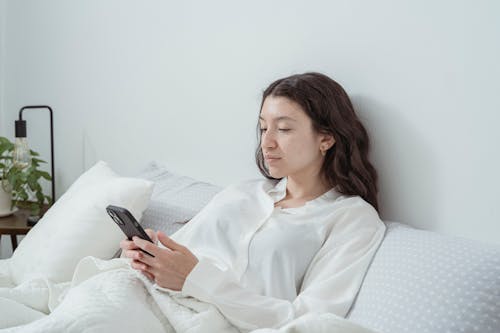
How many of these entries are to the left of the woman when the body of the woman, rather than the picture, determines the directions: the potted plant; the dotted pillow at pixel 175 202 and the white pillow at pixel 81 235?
0

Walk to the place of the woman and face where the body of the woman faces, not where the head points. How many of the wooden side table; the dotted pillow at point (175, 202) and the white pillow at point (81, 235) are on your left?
0

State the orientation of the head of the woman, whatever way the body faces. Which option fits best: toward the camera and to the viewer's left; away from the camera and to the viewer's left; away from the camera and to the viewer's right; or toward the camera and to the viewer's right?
toward the camera and to the viewer's left

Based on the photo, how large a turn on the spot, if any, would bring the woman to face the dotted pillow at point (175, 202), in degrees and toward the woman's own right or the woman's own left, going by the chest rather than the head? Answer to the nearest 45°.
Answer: approximately 90° to the woman's own right

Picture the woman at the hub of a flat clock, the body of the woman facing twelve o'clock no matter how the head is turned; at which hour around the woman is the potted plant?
The potted plant is roughly at 3 o'clock from the woman.

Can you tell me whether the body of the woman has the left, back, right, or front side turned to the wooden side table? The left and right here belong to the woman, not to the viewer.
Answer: right

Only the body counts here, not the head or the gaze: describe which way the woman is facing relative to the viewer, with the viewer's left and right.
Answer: facing the viewer and to the left of the viewer
